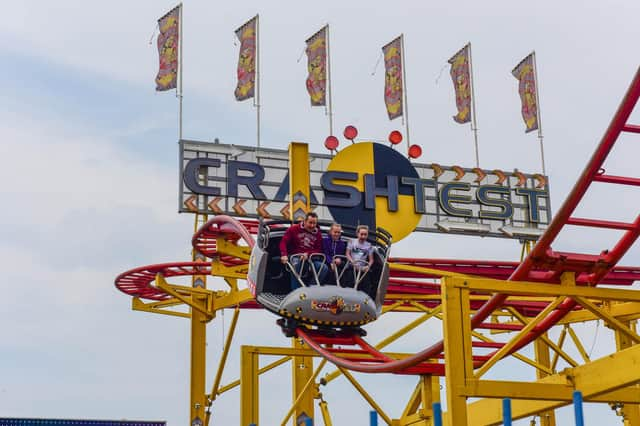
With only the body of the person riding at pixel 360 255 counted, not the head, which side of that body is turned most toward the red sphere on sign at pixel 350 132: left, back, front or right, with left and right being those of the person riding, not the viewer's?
back

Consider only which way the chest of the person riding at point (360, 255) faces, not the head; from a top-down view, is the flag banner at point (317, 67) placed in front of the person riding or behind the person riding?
behind

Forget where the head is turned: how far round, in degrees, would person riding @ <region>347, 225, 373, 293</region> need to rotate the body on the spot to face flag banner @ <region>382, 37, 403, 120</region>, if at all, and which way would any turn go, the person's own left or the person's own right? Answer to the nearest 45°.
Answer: approximately 180°

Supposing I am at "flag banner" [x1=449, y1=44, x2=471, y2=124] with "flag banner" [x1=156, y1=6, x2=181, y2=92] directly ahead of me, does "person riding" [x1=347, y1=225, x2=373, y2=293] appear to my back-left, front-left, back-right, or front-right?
front-left

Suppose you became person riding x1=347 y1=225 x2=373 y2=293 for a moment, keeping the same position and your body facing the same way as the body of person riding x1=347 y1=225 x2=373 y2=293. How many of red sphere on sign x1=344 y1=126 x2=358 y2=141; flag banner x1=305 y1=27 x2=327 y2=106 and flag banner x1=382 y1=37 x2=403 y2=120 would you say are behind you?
3

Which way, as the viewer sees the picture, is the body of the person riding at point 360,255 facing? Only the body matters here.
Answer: toward the camera

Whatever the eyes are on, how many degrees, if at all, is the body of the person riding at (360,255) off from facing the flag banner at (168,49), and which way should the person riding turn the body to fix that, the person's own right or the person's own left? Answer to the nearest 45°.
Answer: approximately 135° to the person's own right

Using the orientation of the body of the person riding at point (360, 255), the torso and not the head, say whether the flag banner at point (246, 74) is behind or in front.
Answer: behind

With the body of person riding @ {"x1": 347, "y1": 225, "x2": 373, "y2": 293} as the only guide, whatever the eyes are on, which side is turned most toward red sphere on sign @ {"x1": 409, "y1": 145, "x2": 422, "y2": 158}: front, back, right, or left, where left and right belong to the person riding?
back

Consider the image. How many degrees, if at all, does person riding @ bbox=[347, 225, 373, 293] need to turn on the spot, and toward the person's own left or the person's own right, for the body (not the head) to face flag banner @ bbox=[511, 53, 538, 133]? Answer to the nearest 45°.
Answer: approximately 180°

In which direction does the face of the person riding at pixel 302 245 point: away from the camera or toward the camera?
toward the camera
